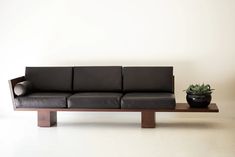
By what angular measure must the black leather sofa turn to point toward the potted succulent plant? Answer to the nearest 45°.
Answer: approximately 90° to its left

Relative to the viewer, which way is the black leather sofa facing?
toward the camera
